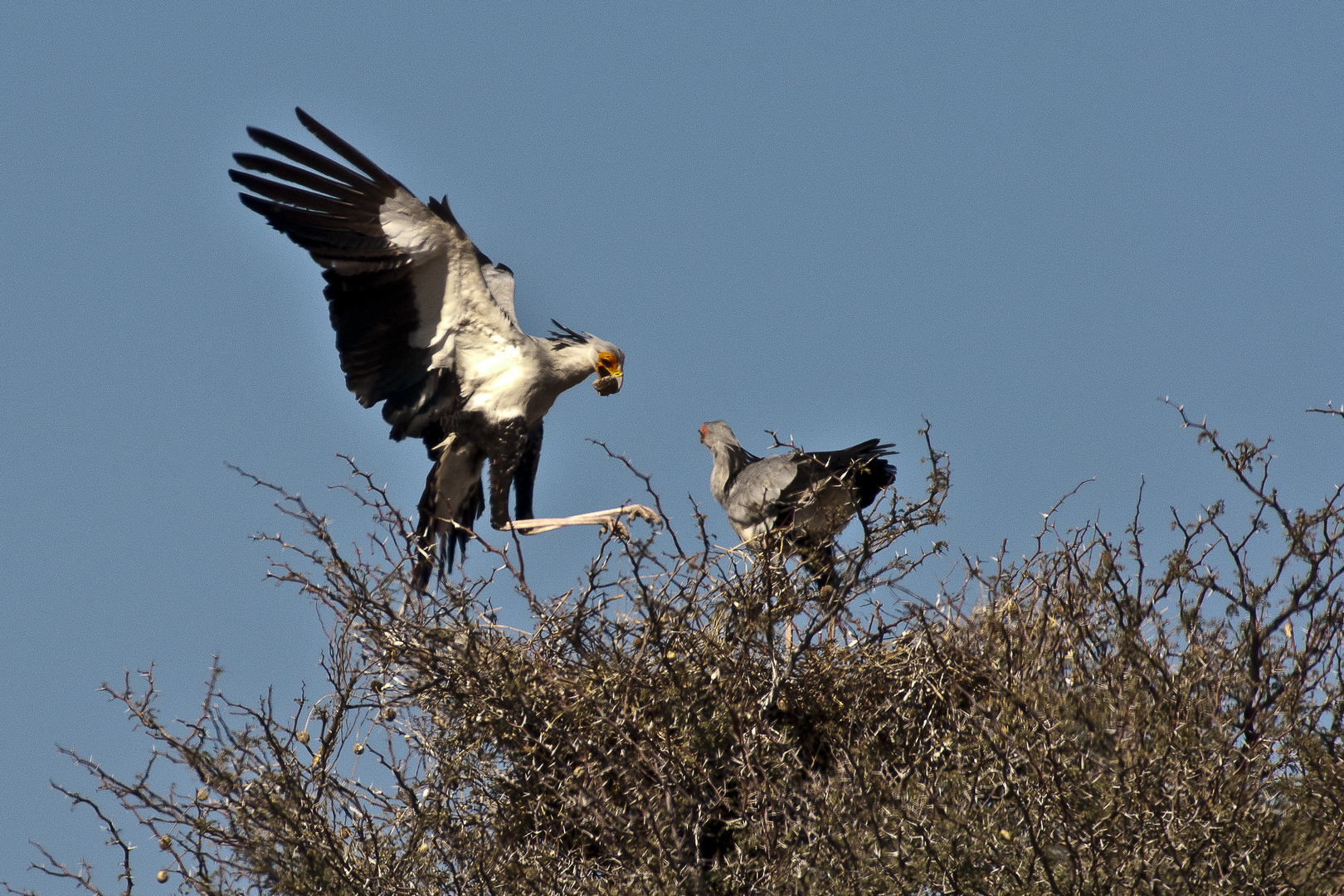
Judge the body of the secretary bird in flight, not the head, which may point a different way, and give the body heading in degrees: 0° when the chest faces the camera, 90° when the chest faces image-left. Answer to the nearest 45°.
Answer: approximately 270°

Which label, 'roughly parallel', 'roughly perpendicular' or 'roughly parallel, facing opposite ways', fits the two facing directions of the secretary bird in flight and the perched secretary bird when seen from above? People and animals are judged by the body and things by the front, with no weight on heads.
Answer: roughly parallel, facing opposite ways

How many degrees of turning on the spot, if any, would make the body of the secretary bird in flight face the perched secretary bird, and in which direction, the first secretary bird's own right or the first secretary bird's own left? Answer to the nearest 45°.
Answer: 0° — it already faces it

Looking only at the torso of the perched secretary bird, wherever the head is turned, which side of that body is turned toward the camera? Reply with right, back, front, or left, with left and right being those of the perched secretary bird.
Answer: left

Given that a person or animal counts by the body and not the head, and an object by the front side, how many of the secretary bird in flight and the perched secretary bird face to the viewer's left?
1

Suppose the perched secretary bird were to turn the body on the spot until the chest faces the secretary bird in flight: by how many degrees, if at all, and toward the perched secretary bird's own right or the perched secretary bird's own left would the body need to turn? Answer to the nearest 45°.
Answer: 0° — it already faces it
